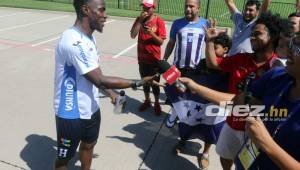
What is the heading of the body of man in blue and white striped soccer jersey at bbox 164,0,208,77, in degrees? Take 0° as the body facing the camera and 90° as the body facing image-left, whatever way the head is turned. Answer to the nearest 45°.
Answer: approximately 0°

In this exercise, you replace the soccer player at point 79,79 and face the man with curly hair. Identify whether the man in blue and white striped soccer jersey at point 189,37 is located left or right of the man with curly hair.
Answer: left

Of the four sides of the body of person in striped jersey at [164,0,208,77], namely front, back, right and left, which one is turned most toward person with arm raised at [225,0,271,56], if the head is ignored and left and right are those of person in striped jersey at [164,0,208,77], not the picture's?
left

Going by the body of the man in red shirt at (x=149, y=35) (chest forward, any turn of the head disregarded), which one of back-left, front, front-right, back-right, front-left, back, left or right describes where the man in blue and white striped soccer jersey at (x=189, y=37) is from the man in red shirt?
front-left

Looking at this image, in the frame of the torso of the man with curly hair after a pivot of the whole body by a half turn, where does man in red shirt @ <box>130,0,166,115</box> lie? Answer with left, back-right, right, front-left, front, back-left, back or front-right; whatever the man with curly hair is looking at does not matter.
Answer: left

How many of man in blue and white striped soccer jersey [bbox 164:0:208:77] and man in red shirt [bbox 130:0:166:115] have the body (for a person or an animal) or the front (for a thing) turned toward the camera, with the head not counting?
2

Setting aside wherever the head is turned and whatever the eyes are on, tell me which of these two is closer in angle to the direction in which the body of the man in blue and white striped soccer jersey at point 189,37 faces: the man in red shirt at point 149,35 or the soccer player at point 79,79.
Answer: the soccer player

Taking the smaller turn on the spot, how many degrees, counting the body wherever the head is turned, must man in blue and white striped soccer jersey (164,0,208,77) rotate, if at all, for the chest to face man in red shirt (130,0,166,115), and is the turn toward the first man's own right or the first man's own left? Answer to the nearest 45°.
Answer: approximately 135° to the first man's own right

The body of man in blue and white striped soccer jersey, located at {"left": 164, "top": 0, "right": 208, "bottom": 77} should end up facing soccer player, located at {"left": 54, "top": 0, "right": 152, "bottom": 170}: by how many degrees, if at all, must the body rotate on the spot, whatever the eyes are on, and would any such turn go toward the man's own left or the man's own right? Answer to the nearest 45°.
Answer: approximately 45° to the man's own right

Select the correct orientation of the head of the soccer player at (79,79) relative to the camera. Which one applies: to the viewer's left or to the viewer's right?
to the viewer's right

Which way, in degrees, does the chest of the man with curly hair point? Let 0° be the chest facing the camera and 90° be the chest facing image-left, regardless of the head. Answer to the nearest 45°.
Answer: approximately 45°
